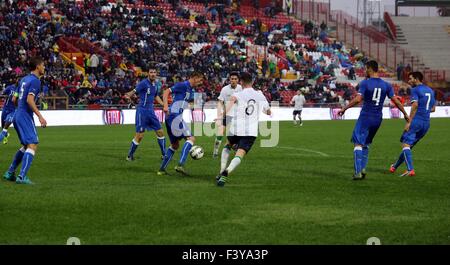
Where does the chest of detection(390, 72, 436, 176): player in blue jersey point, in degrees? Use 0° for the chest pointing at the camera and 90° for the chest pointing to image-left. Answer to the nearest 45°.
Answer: approximately 135°

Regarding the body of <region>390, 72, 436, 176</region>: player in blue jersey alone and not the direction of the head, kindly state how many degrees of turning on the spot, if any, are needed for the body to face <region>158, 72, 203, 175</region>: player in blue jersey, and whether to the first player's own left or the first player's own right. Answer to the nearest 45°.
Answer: approximately 45° to the first player's own left

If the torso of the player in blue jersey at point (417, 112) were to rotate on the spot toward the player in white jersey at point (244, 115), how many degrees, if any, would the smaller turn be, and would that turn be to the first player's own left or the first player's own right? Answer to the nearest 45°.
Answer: approximately 90° to the first player's own left

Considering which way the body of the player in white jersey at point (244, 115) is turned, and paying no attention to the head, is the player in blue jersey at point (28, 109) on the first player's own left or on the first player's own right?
on the first player's own left

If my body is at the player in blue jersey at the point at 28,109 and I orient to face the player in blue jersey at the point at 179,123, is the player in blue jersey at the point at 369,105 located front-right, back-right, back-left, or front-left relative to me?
front-right

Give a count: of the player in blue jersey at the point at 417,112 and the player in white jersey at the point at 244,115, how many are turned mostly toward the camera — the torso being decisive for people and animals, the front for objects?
0

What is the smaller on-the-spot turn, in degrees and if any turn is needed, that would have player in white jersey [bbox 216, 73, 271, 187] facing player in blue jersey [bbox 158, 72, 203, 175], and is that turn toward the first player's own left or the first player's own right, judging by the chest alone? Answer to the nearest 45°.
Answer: approximately 45° to the first player's own left

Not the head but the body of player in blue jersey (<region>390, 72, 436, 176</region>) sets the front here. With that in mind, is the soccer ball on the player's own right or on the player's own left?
on the player's own left

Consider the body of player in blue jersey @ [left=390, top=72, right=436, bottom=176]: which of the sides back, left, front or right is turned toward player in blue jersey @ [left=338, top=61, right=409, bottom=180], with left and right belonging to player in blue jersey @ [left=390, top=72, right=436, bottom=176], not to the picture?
left

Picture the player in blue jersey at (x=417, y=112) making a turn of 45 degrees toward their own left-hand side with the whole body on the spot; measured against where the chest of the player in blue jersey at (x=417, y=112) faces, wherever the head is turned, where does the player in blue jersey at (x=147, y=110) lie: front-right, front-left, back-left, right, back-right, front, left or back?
front

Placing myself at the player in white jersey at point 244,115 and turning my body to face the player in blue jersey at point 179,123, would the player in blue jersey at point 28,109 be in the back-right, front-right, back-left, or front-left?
front-left

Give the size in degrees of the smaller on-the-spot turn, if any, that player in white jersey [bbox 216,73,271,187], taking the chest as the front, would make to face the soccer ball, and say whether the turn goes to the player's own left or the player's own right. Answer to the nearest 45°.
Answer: approximately 45° to the player's own left

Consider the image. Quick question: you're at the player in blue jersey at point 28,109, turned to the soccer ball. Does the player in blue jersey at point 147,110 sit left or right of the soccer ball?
left

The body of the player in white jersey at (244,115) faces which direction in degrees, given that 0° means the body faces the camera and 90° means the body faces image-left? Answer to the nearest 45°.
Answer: approximately 180°

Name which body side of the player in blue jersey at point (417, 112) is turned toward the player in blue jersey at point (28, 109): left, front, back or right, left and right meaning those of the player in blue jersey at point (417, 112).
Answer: left

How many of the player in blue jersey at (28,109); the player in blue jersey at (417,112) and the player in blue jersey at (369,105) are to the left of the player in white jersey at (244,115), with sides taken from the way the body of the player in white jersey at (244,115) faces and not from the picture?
1
